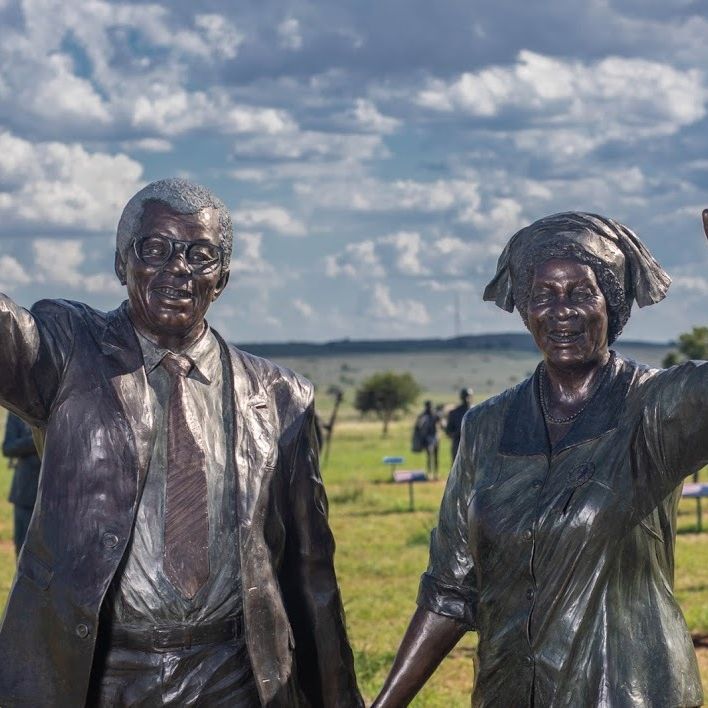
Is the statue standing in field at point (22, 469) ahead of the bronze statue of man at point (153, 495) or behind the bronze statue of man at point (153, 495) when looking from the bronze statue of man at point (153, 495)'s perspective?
behind

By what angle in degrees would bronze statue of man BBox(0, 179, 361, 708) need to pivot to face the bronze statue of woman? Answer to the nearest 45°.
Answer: approximately 90° to its left

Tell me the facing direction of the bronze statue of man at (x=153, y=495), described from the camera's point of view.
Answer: facing the viewer

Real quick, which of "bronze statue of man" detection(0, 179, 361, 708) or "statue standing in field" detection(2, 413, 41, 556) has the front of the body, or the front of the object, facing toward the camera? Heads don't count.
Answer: the bronze statue of man

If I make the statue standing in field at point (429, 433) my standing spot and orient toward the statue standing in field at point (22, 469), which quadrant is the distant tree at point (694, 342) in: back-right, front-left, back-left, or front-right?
back-left

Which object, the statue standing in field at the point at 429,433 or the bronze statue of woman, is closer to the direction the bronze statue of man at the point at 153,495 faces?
the bronze statue of woman

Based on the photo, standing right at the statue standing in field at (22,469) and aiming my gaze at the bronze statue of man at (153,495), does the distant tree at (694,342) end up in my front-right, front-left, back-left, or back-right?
back-left
